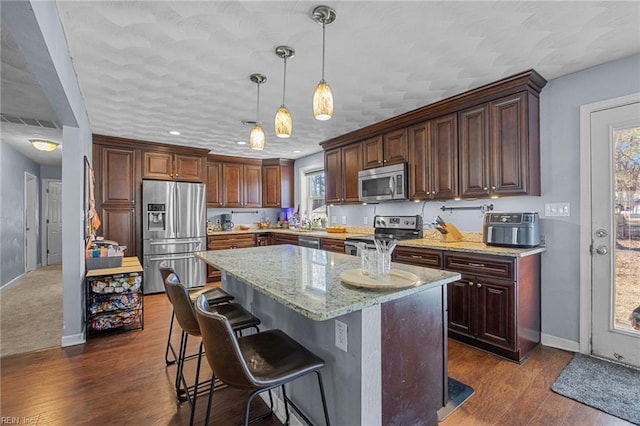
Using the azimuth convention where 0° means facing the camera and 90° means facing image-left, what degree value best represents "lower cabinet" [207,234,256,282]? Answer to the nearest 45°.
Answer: approximately 0°

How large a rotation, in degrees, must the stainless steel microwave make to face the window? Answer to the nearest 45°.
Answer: approximately 90° to its right

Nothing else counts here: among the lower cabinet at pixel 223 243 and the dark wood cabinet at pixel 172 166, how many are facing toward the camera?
2

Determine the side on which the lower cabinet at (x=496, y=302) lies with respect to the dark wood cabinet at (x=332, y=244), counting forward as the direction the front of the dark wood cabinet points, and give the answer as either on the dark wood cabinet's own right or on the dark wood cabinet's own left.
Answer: on the dark wood cabinet's own left

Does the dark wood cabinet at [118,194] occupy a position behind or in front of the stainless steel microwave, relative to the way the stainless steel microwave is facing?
in front

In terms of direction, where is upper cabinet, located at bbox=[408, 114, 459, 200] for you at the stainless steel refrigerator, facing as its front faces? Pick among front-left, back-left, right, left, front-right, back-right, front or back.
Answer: front-left

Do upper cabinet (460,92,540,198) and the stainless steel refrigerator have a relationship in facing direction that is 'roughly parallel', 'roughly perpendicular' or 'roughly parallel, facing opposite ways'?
roughly perpendicular

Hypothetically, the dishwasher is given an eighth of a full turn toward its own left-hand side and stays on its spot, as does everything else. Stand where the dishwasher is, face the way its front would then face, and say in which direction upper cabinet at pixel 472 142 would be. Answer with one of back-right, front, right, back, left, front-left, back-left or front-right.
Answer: front-left

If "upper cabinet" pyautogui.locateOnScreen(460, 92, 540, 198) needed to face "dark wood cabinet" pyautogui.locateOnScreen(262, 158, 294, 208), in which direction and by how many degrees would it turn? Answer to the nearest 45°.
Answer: approximately 45° to its right

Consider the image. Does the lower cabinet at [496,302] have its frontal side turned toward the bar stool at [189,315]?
yes
